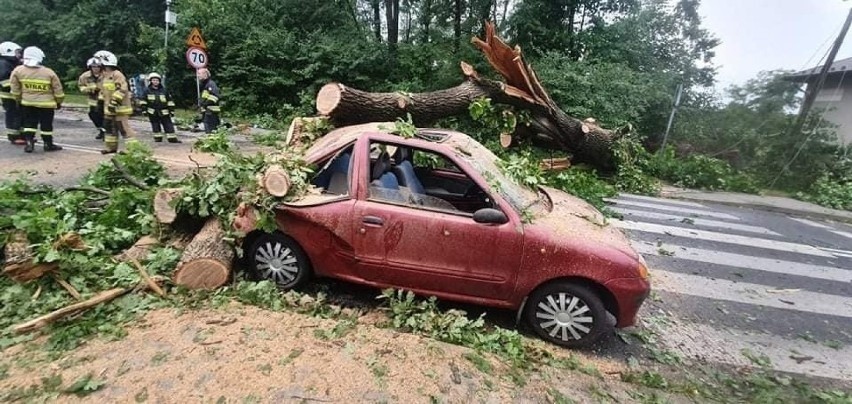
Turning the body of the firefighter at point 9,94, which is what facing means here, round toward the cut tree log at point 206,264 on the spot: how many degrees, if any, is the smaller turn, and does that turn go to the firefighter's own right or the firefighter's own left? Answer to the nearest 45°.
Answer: approximately 90° to the firefighter's own right

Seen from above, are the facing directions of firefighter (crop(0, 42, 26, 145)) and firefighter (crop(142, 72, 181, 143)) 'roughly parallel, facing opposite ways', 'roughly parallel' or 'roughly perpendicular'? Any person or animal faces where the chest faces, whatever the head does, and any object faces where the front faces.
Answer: roughly perpendicular

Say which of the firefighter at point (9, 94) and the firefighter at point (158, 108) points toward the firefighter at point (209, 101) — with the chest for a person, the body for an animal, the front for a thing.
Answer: the firefighter at point (9, 94)

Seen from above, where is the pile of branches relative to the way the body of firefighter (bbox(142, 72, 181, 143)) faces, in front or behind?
in front

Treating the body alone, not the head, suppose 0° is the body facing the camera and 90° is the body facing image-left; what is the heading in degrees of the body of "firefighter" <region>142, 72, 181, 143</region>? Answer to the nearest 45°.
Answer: approximately 0°

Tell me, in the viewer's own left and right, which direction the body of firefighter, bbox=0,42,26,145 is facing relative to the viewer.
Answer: facing to the right of the viewer

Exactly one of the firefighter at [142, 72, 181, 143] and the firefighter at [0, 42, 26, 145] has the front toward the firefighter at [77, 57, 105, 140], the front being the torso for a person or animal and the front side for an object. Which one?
the firefighter at [0, 42, 26, 145]

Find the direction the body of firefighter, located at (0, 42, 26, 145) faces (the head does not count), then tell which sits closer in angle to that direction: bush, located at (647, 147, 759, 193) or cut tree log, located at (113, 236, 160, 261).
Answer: the bush

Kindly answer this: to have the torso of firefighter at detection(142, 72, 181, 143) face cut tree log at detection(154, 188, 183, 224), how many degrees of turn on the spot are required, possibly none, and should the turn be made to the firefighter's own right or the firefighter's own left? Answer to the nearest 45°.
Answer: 0° — they already face it

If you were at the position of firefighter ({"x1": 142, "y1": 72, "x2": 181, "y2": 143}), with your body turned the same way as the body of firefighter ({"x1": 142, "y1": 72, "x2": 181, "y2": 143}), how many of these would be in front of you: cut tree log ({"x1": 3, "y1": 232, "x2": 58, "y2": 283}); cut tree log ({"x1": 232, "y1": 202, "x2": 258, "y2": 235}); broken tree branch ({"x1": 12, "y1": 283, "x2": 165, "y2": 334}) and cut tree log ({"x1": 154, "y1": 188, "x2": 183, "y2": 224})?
4
